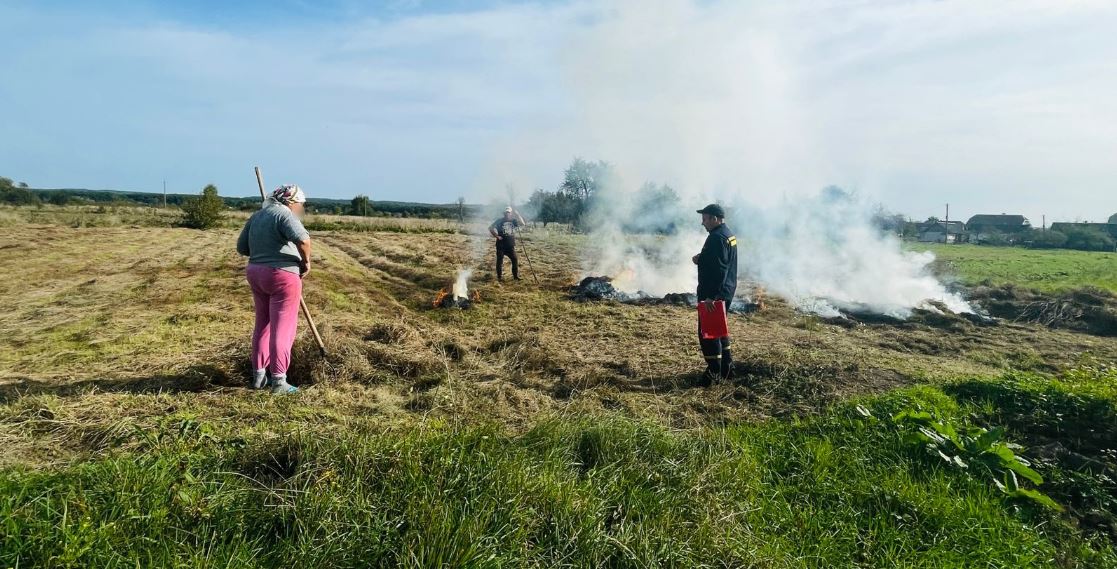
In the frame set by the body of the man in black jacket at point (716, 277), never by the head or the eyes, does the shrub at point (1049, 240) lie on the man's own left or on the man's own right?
on the man's own right

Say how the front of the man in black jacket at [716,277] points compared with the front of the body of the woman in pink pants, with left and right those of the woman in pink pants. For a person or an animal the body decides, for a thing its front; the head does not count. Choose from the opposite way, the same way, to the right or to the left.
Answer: to the left

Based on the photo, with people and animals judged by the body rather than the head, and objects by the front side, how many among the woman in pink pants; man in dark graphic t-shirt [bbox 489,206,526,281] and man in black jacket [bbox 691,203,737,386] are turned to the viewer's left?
1

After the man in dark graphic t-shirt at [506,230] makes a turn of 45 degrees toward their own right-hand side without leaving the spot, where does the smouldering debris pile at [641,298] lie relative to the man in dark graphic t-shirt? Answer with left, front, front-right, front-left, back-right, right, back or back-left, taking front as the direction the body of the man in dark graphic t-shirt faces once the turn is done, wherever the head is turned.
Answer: left

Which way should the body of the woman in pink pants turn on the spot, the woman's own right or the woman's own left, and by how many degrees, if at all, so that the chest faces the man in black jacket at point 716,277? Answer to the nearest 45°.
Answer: approximately 45° to the woman's own right

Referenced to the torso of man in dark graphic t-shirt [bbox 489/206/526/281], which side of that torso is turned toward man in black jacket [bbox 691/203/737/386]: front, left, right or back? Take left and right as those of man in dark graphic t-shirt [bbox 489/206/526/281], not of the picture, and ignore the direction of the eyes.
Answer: front

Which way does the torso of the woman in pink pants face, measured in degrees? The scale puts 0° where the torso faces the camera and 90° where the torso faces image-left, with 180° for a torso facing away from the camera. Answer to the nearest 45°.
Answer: approximately 225°

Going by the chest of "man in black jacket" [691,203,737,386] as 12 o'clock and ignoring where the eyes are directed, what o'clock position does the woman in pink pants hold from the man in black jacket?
The woman in pink pants is roughly at 11 o'clock from the man in black jacket.

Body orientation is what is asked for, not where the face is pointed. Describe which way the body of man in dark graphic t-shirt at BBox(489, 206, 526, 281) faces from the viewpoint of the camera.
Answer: toward the camera

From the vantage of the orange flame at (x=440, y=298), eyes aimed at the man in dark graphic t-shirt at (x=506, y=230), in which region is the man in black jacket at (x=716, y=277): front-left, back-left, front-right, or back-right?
back-right

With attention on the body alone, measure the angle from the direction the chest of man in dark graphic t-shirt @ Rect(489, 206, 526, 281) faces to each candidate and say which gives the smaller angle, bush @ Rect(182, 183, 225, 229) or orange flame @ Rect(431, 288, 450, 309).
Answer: the orange flame

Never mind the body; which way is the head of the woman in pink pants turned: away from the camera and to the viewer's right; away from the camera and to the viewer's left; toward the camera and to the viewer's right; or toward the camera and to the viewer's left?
away from the camera and to the viewer's right

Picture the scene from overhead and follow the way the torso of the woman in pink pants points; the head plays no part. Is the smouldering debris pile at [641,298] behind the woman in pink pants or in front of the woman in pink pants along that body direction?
in front

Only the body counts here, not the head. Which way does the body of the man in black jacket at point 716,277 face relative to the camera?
to the viewer's left
